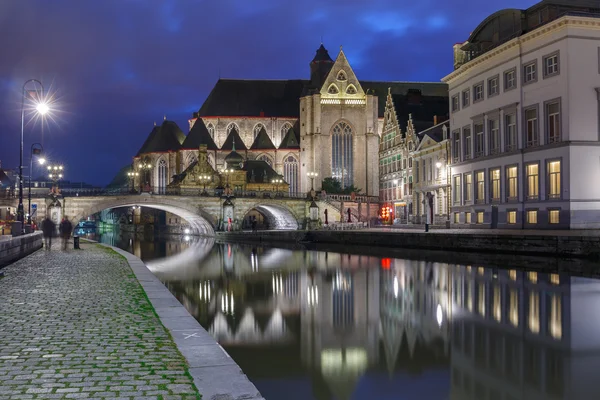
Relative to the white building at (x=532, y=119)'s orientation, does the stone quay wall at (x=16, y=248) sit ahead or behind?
ahead

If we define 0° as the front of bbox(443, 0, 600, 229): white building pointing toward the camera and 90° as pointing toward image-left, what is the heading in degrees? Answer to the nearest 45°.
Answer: approximately 45°
